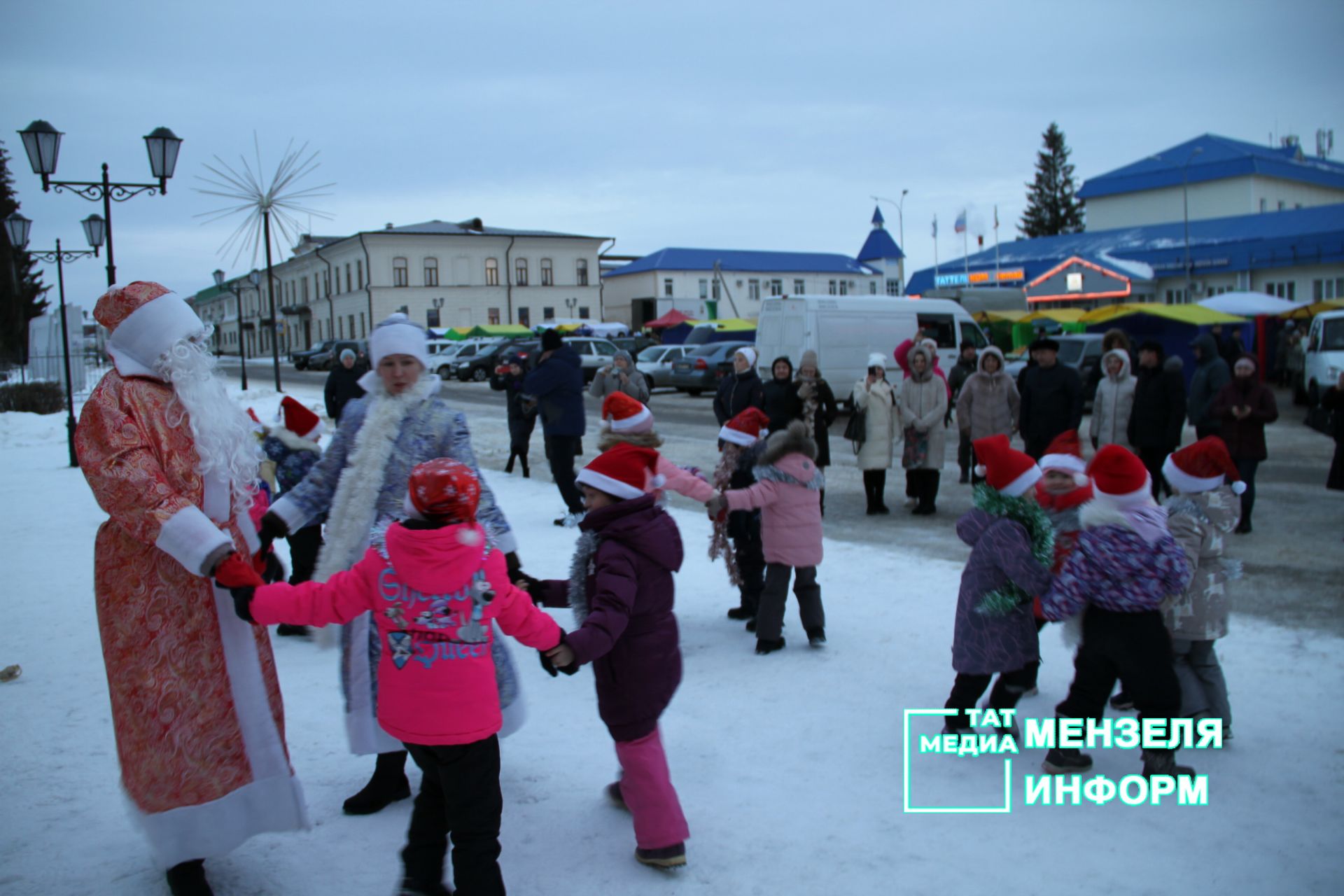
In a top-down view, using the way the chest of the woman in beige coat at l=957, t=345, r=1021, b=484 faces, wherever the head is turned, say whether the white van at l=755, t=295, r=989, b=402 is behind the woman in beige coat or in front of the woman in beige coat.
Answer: behind

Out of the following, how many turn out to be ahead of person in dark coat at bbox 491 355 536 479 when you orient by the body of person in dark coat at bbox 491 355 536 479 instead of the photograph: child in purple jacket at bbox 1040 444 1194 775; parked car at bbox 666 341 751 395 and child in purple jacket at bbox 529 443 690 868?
2

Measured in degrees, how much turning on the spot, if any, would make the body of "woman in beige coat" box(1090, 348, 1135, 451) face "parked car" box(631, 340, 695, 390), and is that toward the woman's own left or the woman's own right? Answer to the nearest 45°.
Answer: approximately 135° to the woman's own right

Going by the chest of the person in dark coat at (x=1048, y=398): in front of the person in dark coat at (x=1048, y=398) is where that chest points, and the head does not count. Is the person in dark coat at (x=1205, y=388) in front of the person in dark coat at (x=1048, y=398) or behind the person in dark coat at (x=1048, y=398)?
behind

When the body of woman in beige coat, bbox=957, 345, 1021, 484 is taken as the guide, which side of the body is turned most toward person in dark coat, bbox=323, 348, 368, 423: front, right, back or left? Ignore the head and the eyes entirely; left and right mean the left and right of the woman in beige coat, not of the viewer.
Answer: right

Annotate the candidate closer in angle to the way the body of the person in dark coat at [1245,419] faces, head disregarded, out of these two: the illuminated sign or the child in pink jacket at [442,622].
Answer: the child in pink jacket

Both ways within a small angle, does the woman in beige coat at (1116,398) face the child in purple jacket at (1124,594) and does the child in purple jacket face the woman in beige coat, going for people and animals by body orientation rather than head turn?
yes

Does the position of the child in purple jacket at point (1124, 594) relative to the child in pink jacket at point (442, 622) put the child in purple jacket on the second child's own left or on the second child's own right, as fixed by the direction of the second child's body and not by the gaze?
on the second child's own right

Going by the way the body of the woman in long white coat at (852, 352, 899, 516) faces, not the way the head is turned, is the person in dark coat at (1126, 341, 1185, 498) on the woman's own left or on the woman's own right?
on the woman's own left

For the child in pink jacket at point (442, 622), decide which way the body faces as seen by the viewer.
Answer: away from the camera

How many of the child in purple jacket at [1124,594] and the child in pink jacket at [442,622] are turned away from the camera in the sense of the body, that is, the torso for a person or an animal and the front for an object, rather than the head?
2

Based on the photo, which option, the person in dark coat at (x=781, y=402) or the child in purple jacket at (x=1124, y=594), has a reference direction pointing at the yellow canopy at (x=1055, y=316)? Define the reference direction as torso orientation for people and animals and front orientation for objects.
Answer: the child in purple jacket
